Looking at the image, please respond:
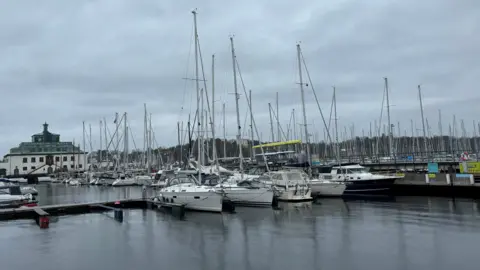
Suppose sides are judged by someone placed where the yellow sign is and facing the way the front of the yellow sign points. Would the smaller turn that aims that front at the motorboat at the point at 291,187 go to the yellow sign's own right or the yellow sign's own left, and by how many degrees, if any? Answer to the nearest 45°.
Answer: approximately 45° to the yellow sign's own right

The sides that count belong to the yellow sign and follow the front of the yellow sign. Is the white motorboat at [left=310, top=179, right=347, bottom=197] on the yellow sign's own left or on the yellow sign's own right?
on the yellow sign's own right

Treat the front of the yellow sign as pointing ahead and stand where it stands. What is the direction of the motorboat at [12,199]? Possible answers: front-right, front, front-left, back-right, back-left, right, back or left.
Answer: front-right

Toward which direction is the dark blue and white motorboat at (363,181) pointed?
to the viewer's right

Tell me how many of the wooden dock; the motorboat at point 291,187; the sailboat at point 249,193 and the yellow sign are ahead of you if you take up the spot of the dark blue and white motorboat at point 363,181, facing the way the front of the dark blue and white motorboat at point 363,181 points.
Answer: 1

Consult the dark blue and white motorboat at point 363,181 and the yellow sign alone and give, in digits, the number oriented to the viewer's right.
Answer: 1

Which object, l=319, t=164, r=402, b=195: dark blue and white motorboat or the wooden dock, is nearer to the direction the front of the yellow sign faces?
the wooden dock

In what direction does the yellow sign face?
toward the camera

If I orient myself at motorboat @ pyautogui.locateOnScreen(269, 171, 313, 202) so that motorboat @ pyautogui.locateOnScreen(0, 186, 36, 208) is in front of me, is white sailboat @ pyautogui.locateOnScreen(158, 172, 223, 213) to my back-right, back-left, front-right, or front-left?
front-left
